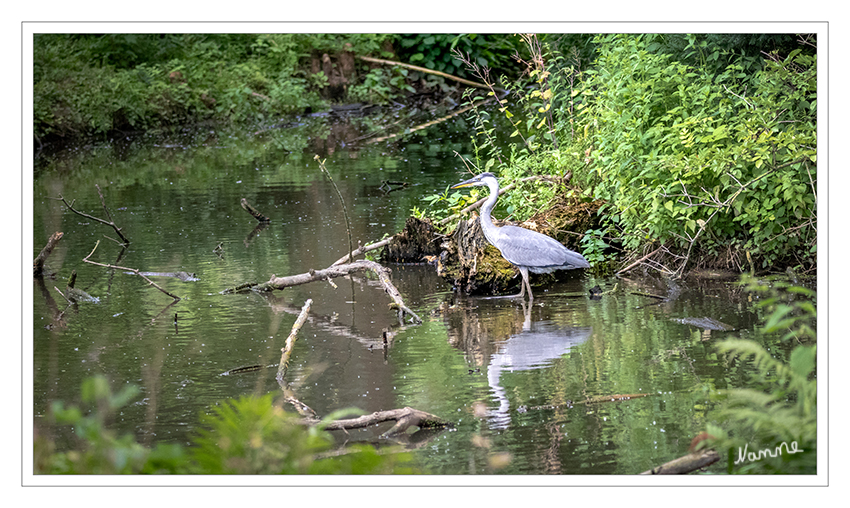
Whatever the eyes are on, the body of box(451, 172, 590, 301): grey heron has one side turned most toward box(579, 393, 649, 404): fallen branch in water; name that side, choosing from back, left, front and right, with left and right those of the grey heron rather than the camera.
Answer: left

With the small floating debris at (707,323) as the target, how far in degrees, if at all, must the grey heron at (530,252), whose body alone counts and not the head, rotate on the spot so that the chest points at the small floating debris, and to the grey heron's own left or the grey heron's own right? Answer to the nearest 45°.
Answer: approximately 135° to the grey heron's own left

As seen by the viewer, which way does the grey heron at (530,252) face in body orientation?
to the viewer's left

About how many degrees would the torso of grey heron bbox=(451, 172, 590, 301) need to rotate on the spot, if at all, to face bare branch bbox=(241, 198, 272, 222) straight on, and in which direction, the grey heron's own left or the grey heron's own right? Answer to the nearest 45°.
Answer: approximately 45° to the grey heron's own right

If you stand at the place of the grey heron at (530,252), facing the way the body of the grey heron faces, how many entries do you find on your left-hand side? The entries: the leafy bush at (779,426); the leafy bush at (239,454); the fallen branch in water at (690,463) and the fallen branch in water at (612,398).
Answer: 4

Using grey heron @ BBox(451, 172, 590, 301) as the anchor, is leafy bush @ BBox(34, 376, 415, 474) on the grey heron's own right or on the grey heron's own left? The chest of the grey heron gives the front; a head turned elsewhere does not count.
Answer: on the grey heron's own left

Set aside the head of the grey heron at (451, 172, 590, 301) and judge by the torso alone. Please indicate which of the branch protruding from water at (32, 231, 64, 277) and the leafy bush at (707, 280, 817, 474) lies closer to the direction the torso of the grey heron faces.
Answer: the branch protruding from water

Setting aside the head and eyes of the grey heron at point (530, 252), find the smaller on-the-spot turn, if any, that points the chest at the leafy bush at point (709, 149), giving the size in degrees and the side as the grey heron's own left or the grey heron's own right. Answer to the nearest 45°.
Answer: approximately 180°

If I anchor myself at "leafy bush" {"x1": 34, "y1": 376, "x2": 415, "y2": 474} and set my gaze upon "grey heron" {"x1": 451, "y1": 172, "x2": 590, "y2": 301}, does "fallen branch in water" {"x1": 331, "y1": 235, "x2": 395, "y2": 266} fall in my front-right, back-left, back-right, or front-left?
front-left

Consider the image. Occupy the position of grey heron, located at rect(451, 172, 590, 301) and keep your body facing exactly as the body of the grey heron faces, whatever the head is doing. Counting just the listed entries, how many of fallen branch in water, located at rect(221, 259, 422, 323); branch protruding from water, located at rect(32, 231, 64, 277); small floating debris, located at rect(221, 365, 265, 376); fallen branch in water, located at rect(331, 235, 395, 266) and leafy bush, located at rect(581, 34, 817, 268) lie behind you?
1

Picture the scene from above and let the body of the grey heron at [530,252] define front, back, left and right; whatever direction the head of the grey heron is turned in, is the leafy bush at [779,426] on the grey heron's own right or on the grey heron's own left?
on the grey heron's own left

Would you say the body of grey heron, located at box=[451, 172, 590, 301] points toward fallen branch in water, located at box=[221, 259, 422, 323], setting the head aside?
yes
